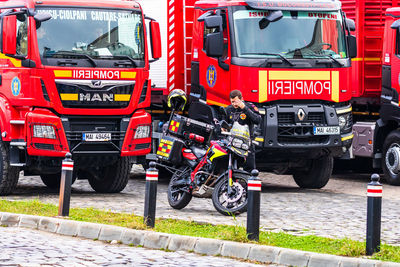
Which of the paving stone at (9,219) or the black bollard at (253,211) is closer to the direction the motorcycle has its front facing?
the black bollard

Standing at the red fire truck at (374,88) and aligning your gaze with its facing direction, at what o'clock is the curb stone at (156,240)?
The curb stone is roughly at 2 o'clock from the red fire truck.

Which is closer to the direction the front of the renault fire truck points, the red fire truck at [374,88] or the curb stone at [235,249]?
the curb stone

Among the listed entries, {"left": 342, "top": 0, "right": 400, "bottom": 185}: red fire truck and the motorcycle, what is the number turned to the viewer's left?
0

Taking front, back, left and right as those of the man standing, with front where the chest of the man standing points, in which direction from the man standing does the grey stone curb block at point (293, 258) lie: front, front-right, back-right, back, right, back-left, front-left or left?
front-left

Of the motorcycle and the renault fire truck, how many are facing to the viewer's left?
0

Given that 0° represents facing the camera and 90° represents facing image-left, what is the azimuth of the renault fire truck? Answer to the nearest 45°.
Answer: approximately 315°

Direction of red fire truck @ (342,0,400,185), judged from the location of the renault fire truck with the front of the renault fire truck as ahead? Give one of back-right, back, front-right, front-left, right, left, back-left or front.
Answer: left

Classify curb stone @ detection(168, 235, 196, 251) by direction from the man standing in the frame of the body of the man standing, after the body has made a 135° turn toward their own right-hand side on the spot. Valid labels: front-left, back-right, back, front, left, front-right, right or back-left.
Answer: back

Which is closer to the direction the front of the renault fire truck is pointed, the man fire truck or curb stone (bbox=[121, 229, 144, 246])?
the curb stone
